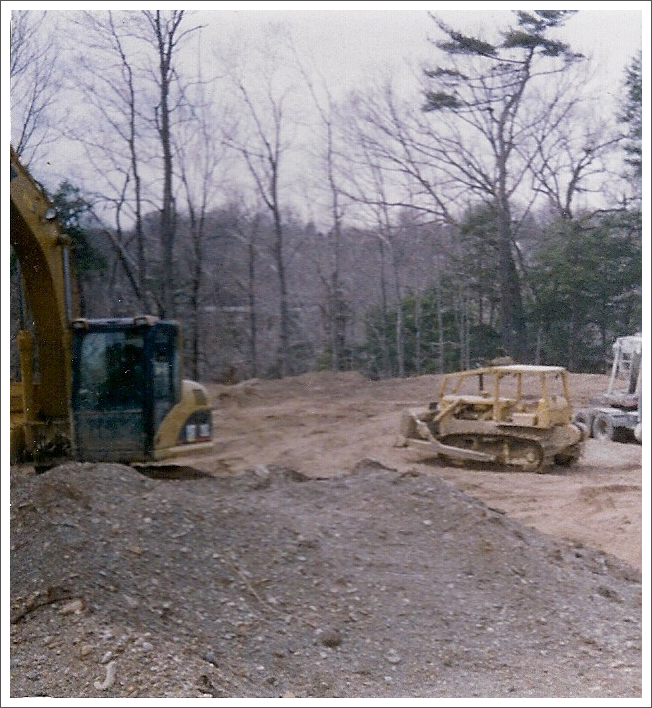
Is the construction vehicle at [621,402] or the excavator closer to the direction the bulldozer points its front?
the excavator

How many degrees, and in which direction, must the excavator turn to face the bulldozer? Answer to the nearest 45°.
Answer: approximately 135° to its left

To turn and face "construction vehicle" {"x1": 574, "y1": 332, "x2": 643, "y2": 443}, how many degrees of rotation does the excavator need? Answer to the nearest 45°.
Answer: approximately 135° to its left

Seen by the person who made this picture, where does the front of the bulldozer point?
facing away from the viewer and to the left of the viewer

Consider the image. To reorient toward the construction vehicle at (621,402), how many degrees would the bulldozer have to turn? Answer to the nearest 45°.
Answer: approximately 135° to its right
